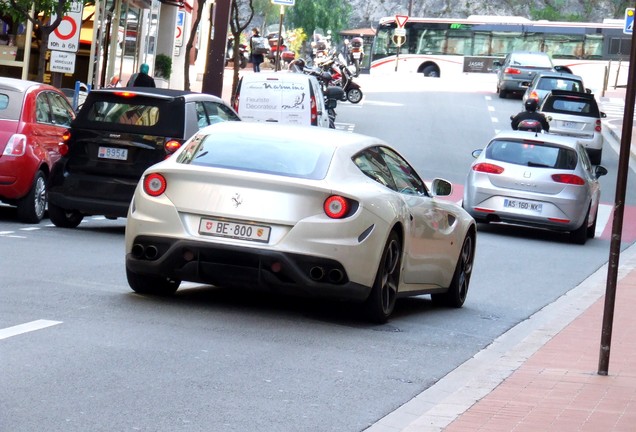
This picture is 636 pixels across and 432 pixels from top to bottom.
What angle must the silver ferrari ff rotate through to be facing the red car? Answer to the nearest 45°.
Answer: approximately 90° to its left

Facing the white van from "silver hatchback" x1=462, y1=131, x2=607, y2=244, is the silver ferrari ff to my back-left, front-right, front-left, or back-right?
back-left

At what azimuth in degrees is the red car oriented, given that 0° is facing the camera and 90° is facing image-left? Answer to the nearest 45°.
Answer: approximately 225°

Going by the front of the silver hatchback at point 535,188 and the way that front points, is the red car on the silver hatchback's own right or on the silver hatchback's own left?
on the silver hatchback's own left

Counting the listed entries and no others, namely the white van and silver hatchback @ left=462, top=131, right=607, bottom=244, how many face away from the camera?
2

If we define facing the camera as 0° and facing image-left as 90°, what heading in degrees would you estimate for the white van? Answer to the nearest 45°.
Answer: approximately 180°

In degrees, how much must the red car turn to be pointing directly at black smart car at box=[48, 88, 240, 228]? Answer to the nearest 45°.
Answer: approximately 90° to its right

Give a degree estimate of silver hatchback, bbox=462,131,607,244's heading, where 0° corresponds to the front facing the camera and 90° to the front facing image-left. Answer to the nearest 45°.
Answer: approximately 180°

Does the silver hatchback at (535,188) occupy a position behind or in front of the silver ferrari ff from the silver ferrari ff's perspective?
in front

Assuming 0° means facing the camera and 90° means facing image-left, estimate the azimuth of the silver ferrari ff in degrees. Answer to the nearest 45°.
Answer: approximately 225°

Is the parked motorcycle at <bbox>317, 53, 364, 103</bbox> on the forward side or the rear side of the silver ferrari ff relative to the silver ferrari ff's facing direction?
on the forward side

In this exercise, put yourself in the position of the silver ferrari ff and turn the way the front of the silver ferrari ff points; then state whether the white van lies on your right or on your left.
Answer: on your left
